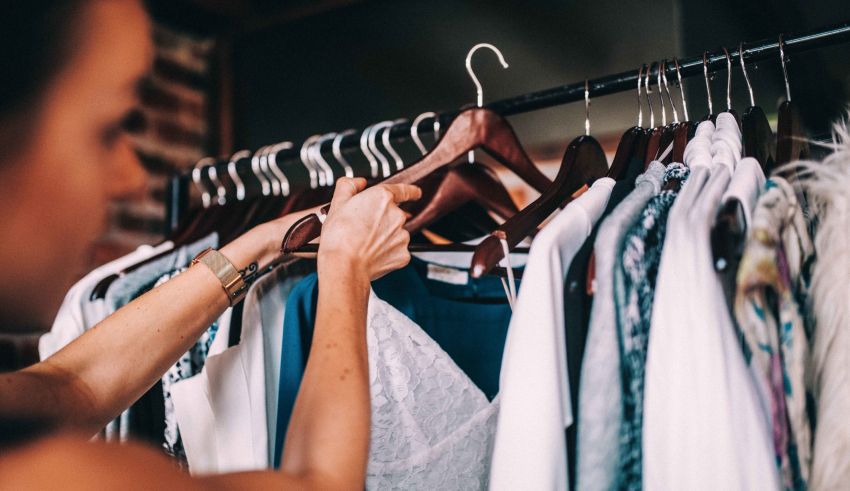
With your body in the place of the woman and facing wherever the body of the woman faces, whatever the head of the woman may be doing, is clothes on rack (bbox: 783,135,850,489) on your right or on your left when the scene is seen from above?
on your right

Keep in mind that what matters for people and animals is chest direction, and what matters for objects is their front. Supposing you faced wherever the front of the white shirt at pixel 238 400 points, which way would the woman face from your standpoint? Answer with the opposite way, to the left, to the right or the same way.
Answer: to the left

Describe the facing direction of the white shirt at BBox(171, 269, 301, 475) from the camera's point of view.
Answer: facing the viewer and to the right of the viewer

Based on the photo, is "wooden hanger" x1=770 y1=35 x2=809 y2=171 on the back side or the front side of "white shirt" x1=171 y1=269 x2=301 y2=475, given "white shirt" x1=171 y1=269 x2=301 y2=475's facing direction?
on the front side

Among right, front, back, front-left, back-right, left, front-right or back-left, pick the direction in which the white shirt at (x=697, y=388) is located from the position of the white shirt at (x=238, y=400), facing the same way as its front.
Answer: front

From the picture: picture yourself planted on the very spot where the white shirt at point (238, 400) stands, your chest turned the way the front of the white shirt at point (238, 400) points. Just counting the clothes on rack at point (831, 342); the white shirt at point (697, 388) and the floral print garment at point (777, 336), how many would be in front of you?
3

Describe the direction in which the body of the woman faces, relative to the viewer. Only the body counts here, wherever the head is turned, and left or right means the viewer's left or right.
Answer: facing away from the viewer and to the right of the viewer
